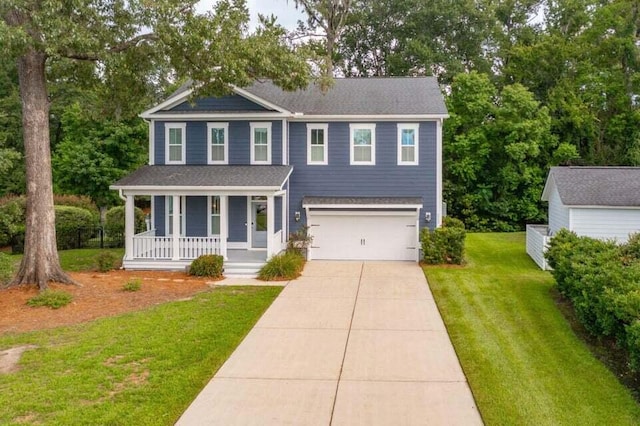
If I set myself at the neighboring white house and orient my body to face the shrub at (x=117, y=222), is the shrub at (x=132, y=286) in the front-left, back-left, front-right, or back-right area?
front-left

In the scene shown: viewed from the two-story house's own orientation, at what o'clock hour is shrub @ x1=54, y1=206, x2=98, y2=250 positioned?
The shrub is roughly at 4 o'clock from the two-story house.

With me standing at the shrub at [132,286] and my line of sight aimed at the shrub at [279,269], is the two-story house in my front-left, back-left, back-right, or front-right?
front-left

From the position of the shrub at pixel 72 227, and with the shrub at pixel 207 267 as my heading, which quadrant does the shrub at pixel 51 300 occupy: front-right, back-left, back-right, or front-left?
front-right

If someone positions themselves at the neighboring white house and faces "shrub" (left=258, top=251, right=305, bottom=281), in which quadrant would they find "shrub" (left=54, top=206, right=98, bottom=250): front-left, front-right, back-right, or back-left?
front-right

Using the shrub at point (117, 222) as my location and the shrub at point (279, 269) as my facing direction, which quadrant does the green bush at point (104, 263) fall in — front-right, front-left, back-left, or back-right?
front-right

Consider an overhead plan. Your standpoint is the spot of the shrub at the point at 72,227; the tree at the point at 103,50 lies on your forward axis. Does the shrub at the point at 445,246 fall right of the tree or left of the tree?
left

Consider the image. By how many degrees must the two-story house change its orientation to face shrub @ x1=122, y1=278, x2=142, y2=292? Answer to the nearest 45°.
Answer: approximately 45° to its right

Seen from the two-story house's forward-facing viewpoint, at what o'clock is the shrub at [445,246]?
The shrub is roughly at 10 o'clock from the two-story house.

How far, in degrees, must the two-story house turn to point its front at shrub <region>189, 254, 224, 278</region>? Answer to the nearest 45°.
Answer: approximately 45° to its right

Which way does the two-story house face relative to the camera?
toward the camera

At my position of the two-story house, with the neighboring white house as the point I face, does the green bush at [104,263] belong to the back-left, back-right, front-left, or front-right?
back-right

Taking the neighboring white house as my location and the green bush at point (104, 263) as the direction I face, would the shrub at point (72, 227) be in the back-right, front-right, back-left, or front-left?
front-right
